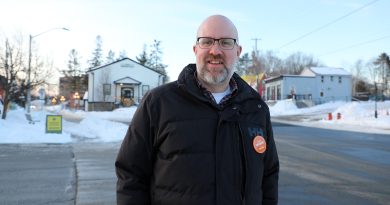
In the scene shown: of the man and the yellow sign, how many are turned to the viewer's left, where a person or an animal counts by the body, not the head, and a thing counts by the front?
0

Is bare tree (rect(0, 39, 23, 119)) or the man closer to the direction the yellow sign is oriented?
the man

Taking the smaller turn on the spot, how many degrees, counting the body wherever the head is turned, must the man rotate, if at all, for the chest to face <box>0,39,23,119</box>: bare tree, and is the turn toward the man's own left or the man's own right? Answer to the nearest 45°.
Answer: approximately 180°

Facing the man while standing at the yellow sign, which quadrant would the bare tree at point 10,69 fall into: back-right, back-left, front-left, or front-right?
back-right

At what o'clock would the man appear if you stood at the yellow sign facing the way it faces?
The man is roughly at 12 o'clock from the yellow sign.

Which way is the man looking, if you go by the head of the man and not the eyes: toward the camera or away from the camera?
toward the camera

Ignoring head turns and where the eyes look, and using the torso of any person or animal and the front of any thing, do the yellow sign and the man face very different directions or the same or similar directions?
same or similar directions

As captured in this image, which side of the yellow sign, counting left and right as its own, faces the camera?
front

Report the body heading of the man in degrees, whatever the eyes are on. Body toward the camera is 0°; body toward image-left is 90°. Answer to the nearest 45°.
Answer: approximately 315°
